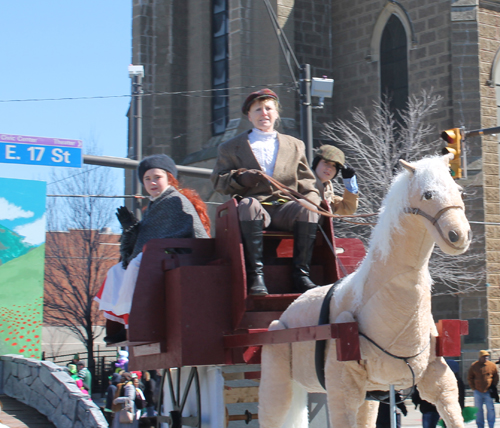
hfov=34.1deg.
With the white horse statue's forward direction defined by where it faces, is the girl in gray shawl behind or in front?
behind

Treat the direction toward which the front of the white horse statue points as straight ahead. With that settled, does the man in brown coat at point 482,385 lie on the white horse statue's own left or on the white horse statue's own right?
on the white horse statue's own left

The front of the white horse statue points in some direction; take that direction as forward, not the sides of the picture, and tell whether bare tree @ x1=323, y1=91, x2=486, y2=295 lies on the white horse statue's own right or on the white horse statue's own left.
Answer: on the white horse statue's own left

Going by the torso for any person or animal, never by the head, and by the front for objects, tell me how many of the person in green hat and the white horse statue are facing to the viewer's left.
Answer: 0

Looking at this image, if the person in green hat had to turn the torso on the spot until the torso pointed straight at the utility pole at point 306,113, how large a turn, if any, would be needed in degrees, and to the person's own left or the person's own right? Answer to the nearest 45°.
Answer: approximately 135° to the person's own left

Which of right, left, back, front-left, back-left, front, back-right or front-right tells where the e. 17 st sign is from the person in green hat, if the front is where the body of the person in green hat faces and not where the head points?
back

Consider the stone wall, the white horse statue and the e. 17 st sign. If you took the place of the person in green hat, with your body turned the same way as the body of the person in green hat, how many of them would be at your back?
2
